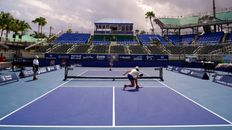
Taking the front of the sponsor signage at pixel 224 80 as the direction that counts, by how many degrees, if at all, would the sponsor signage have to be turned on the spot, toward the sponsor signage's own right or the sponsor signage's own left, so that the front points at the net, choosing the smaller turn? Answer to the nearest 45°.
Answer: approximately 45° to the sponsor signage's own right

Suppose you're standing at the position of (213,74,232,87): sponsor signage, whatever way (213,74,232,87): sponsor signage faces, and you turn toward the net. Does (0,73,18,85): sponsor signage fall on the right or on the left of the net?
left

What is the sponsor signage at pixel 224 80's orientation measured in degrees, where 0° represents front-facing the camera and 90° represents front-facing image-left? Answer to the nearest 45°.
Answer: approximately 45°

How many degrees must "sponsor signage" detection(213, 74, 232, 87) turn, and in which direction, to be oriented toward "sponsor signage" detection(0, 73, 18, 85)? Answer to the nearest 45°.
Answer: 0° — it already faces it

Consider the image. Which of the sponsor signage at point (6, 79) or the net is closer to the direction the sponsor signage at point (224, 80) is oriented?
the sponsor signage
